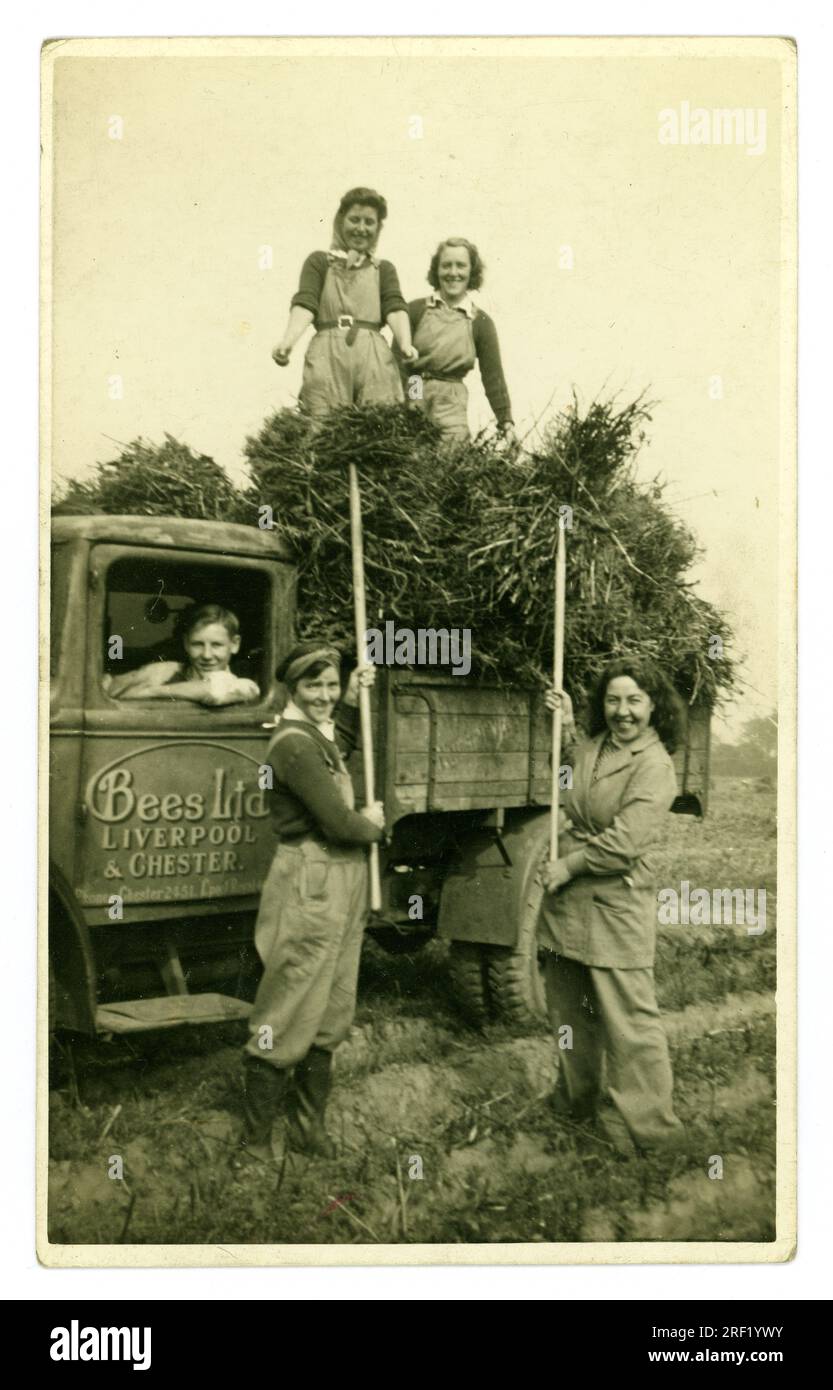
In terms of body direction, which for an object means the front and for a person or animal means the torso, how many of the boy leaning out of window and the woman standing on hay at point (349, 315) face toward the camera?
2

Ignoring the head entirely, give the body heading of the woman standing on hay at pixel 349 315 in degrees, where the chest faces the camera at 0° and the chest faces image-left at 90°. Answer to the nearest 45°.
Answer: approximately 0°
